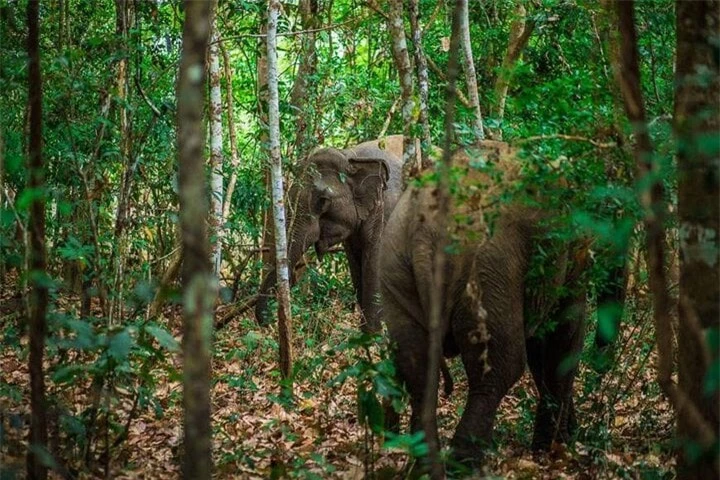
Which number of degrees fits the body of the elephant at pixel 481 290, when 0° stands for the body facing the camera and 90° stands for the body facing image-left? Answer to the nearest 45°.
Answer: approximately 225°

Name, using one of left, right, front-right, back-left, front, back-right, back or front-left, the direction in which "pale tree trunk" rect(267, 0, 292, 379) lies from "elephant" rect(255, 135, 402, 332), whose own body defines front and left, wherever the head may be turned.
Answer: front-left

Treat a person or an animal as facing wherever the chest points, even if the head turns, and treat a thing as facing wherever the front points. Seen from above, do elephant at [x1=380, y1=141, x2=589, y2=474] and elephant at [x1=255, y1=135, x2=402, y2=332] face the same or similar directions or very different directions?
very different directions

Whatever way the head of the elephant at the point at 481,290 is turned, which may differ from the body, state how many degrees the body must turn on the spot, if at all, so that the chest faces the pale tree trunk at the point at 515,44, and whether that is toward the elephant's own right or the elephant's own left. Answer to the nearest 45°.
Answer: approximately 45° to the elephant's own left

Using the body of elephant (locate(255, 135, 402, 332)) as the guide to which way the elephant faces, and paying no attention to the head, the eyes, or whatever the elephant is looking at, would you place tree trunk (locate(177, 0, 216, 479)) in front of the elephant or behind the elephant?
in front

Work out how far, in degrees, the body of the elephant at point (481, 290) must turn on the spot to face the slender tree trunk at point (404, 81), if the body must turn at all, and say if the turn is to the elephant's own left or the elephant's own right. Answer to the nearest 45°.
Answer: approximately 45° to the elephant's own left

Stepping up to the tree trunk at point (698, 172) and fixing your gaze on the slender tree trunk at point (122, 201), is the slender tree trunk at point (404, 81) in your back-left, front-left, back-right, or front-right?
front-right

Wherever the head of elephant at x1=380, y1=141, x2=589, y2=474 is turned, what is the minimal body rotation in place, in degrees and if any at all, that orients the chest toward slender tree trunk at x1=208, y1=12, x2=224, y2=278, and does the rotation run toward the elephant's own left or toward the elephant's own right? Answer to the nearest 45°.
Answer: approximately 90° to the elephant's own left

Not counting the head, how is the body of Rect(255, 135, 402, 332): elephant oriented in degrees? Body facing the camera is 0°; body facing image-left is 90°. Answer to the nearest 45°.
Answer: approximately 45°

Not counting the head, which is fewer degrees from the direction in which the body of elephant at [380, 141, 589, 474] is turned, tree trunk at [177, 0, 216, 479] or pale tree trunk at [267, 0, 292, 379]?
the pale tree trunk

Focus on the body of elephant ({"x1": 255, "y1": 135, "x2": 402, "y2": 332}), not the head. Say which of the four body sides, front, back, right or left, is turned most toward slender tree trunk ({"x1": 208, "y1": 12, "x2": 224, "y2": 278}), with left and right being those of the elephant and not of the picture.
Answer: front

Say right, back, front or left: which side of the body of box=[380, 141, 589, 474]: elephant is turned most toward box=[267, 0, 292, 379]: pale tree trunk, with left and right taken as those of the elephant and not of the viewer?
left
